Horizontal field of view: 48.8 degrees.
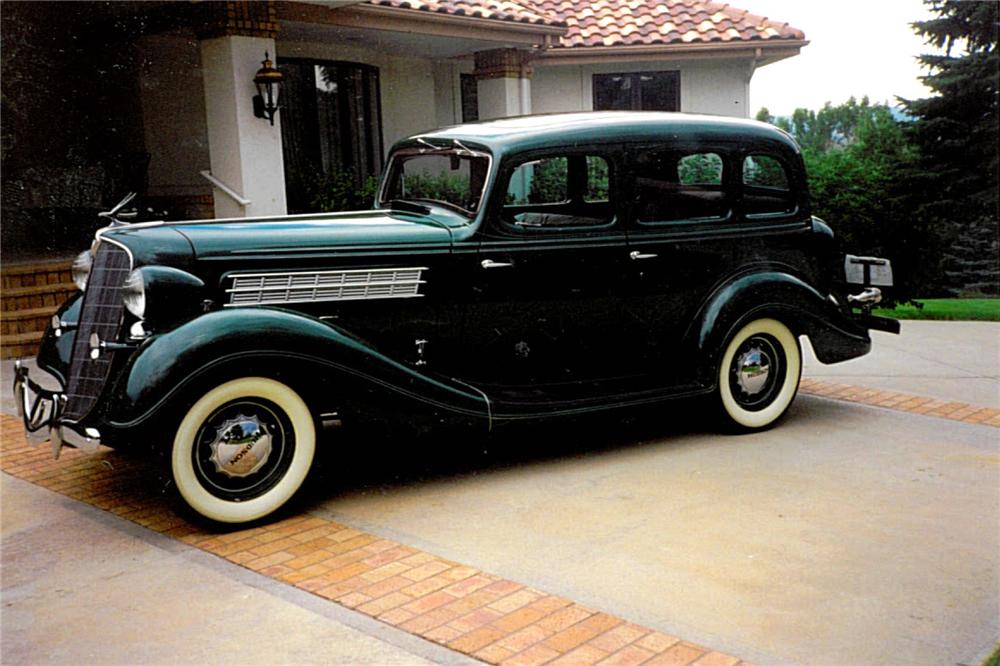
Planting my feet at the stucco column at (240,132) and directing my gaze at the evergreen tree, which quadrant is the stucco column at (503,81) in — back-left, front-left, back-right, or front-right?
front-left

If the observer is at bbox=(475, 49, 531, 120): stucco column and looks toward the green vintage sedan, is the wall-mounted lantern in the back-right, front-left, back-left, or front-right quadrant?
front-right

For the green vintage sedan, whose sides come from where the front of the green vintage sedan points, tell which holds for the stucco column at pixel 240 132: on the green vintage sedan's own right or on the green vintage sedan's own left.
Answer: on the green vintage sedan's own right

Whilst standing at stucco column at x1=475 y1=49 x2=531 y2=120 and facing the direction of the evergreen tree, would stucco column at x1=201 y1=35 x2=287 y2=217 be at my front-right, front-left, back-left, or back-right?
back-right

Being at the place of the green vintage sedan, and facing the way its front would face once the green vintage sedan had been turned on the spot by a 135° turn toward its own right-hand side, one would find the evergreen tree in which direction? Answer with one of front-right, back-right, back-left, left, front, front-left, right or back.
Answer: front-right

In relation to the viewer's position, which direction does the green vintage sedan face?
facing the viewer and to the left of the viewer

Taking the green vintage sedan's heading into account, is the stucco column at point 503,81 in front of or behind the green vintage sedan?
behind

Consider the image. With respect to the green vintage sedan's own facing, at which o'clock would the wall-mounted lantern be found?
The wall-mounted lantern is roughly at 4 o'clock from the green vintage sedan.
